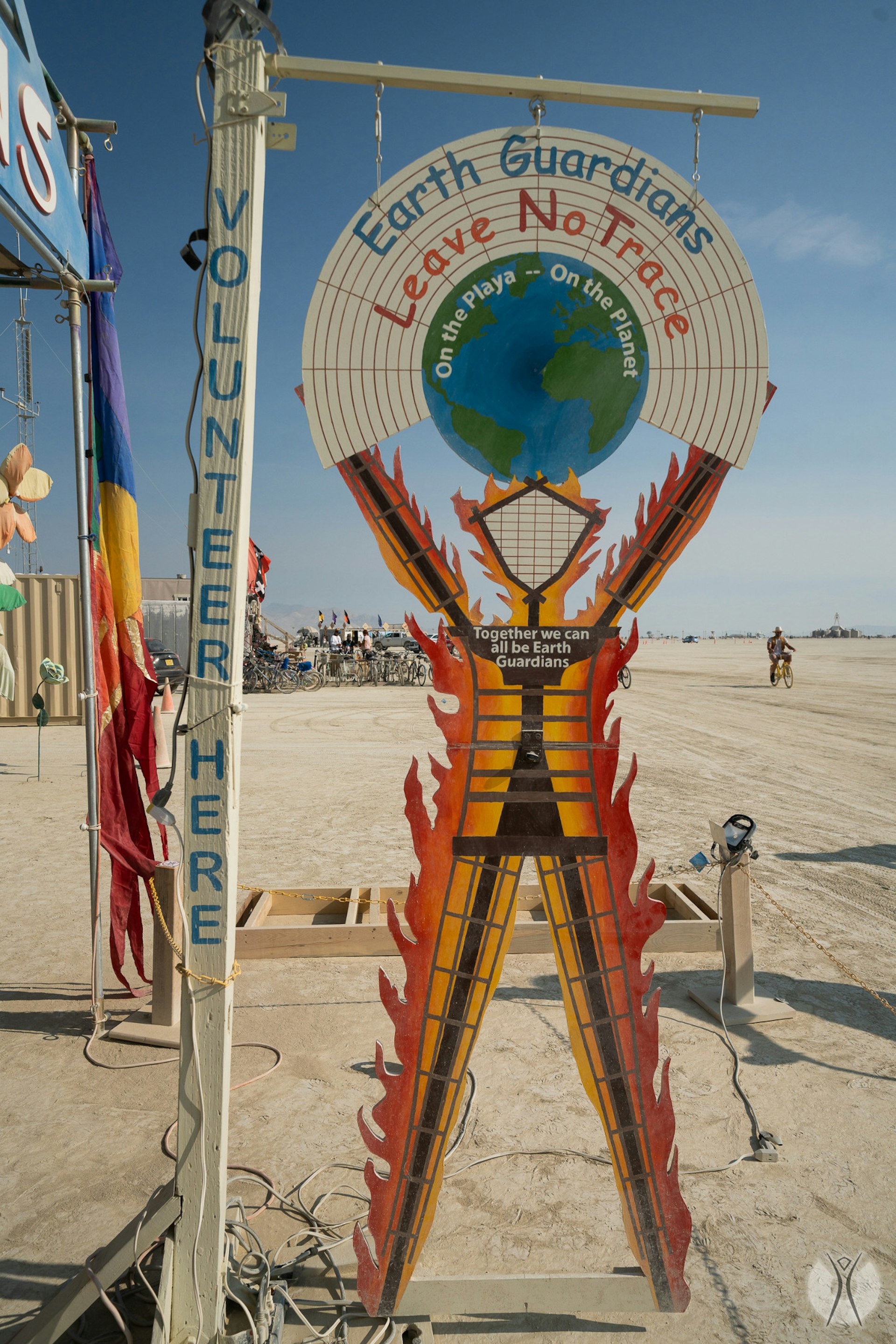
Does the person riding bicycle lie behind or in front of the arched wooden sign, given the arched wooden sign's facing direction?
behind

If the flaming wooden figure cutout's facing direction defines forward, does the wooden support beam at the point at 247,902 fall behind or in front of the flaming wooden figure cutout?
behind

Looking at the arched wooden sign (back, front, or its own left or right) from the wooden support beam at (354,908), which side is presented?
back

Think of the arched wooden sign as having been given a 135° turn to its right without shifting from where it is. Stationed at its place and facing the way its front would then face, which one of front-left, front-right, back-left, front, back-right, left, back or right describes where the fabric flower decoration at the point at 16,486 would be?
front

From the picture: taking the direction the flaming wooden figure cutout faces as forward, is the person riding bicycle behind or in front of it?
behind

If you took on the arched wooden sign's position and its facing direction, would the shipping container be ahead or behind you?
behind

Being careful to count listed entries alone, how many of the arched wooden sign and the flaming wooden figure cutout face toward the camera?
2

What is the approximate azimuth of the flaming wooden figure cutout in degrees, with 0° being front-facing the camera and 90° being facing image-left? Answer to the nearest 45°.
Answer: approximately 0°

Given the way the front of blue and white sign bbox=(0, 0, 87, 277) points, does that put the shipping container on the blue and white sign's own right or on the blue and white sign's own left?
on the blue and white sign's own left

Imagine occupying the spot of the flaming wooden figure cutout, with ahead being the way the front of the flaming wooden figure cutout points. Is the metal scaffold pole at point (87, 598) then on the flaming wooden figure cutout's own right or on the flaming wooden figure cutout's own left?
on the flaming wooden figure cutout's own right

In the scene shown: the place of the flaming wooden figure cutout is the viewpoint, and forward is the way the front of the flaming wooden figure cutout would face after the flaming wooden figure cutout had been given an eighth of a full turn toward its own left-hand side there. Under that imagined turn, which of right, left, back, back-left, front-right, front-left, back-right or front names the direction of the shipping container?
back

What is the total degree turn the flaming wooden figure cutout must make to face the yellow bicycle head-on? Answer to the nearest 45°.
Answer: approximately 180°
